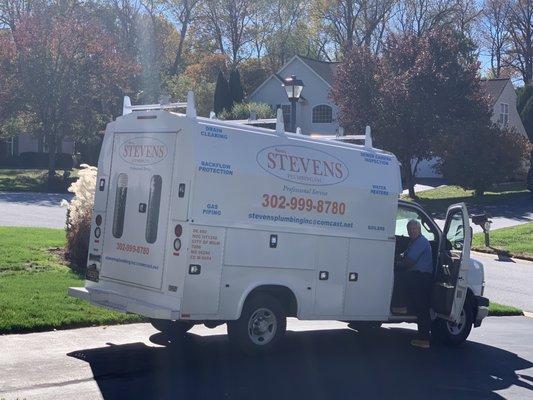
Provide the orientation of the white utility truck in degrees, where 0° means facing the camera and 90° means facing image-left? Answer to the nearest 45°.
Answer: approximately 225°

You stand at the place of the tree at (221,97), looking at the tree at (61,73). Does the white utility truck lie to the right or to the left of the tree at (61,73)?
left

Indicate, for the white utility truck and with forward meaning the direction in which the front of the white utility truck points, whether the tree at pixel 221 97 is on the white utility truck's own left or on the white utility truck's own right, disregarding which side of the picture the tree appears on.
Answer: on the white utility truck's own left
